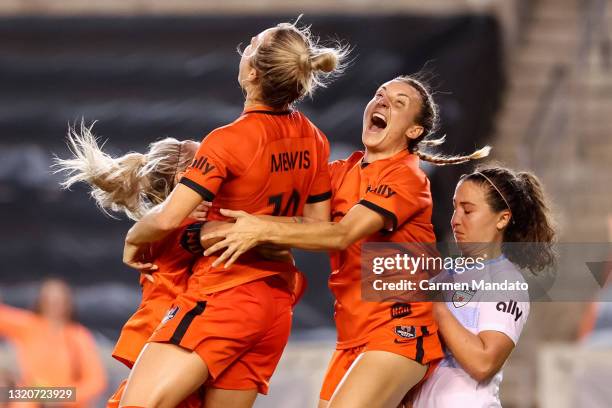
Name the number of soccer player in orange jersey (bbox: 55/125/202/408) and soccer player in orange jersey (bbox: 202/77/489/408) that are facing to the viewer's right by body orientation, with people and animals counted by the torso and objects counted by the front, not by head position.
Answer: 1

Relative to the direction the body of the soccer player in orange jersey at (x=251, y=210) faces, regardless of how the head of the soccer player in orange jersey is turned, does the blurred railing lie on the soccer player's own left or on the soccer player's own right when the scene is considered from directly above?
on the soccer player's own right

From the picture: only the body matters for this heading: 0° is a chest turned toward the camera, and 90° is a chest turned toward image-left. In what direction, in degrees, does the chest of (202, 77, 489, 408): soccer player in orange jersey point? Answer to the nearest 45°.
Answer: approximately 45°

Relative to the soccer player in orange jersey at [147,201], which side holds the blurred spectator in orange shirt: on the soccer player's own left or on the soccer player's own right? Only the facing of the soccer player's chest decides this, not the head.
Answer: on the soccer player's own left

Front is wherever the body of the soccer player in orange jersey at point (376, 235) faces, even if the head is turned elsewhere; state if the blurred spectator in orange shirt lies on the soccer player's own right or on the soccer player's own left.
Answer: on the soccer player's own right

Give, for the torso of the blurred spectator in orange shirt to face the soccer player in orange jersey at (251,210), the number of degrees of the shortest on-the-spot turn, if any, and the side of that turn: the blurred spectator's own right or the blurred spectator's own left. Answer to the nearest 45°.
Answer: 0° — they already face them

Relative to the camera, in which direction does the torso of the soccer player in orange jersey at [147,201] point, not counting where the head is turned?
to the viewer's right

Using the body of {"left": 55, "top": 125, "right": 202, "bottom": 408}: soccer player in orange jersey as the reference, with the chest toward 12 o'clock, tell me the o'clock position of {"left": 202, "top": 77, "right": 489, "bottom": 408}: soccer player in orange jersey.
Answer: {"left": 202, "top": 77, "right": 489, "bottom": 408}: soccer player in orange jersey is roughly at 1 o'clock from {"left": 55, "top": 125, "right": 202, "bottom": 408}: soccer player in orange jersey.
